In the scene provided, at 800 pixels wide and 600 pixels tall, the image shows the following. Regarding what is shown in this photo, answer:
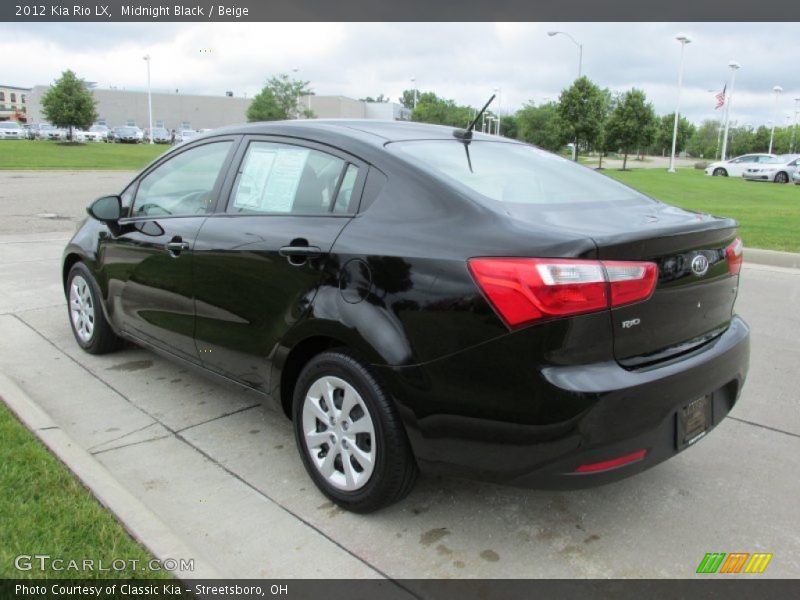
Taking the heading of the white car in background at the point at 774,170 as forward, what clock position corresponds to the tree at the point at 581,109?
The tree is roughly at 1 o'clock from the white car in background.

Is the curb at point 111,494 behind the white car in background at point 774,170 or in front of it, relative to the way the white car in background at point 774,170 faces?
in front

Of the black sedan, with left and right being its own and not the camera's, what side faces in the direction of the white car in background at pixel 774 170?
right

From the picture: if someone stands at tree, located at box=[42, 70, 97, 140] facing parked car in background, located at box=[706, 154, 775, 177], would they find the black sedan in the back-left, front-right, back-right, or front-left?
front-right

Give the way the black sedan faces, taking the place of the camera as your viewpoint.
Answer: facing away from the viewer and to the left of the viewer

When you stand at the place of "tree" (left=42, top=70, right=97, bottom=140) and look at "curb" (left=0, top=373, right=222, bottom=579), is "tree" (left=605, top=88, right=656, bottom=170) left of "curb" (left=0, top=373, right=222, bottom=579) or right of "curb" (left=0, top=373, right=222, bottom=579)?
left

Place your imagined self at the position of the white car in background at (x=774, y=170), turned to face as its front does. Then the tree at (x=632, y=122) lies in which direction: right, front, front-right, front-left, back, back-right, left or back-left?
front-right

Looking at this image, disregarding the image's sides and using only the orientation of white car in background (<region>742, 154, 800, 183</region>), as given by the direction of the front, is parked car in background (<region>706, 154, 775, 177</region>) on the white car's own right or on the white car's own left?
on the white car's own right

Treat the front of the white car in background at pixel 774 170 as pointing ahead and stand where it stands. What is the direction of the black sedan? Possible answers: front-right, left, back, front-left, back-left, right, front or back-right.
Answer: front-left

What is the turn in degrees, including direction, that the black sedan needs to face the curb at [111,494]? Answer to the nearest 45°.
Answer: approximately 45° to its left

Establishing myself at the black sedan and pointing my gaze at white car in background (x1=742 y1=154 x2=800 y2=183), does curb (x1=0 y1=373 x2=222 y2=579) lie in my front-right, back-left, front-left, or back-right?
back-left

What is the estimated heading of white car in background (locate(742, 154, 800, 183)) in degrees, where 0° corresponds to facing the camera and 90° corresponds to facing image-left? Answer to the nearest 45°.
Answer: approximately 45°
